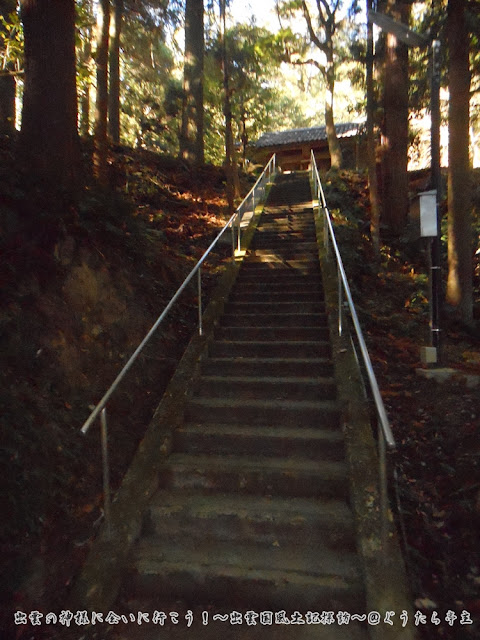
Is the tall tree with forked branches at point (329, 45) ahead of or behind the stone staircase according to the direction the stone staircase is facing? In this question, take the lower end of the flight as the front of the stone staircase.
behind

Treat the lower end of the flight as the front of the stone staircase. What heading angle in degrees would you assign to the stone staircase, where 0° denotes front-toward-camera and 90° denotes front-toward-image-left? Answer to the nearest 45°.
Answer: approximately 0°
